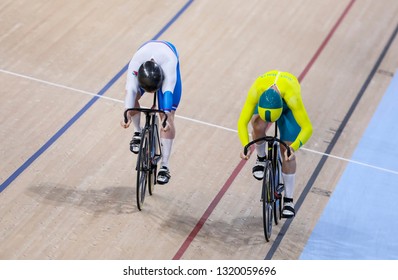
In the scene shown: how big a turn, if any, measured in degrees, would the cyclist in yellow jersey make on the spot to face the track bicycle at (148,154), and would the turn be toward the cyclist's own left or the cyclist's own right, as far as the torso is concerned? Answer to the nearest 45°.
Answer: approximately 90° to the cyclist's own right

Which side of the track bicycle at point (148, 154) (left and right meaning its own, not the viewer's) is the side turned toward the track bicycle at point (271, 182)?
left

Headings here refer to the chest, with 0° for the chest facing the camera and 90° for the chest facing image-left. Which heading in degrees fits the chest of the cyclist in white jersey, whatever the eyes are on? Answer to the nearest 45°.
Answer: approximately 0°

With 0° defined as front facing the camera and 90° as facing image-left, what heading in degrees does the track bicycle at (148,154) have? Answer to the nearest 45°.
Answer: approximately 0°

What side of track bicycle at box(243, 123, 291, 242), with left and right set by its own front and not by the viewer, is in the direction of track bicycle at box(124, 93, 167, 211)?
right
